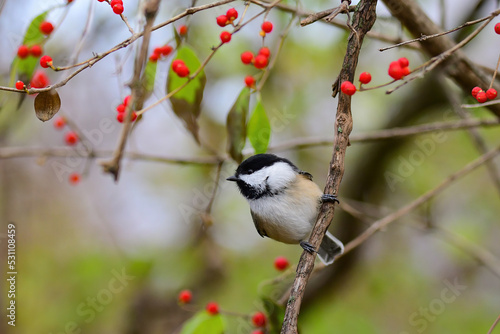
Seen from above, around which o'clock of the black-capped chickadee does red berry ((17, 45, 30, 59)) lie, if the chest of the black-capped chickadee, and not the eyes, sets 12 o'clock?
The red berry is roughly at 1 o'clock from the black-capped chickadee.

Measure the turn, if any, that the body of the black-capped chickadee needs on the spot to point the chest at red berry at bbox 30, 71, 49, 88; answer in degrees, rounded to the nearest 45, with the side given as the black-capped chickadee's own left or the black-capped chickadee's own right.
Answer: approximately 45° to the black-capped chickadee's own right

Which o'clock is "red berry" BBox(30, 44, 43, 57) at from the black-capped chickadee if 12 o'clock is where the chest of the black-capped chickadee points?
The red berry is roughly at 1 o'clock from the black-capped chickadee.

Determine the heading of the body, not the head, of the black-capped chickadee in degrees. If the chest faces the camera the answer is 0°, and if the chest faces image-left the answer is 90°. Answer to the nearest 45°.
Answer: approximately 45°

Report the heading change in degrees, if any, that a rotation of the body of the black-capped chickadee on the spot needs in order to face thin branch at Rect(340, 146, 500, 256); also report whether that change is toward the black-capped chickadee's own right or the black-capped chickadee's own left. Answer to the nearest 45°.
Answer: approximately 135° to the black-capped chickadee's own left

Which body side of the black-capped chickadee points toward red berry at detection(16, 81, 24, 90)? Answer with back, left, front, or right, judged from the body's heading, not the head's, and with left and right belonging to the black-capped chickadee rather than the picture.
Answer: front
